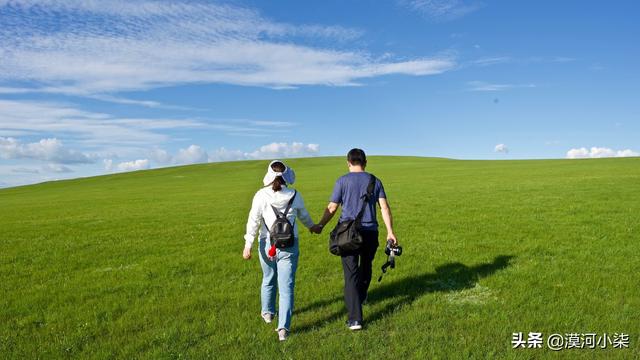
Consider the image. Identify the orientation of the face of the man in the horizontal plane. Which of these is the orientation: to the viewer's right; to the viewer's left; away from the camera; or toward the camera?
away from the camera

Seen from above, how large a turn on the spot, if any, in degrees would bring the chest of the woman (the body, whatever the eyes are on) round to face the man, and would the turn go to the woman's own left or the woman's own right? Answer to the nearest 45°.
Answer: approximately 90° to the woman's own right

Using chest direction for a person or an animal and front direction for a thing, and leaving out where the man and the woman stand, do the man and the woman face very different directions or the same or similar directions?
same or similar directions

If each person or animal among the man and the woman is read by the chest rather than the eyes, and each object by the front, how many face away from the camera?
2

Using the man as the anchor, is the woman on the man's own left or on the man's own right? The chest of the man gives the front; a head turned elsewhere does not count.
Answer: on the man's own left

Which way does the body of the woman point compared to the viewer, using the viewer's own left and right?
facing away from the viewer

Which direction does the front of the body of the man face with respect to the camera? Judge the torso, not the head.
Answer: away from the camera
